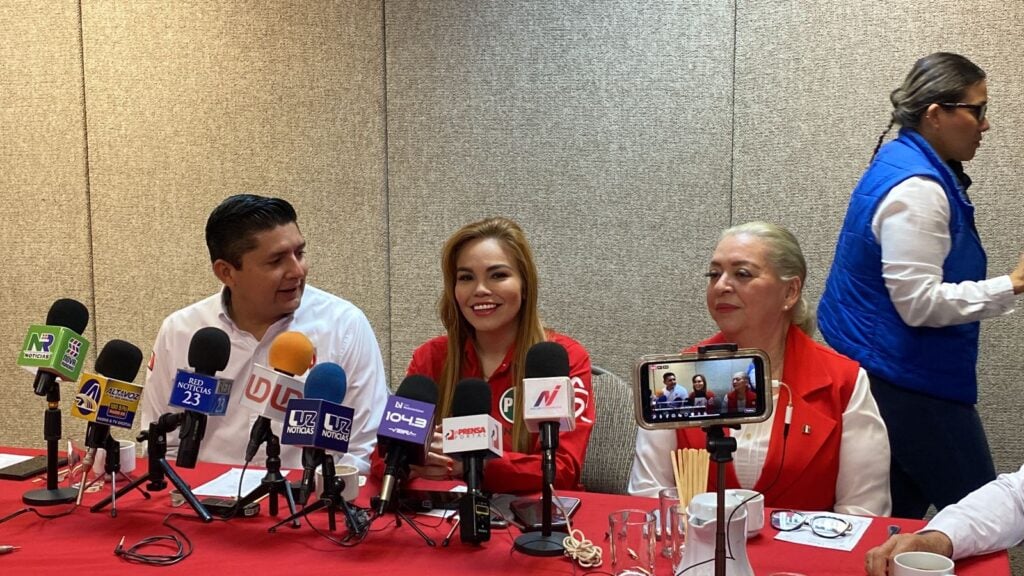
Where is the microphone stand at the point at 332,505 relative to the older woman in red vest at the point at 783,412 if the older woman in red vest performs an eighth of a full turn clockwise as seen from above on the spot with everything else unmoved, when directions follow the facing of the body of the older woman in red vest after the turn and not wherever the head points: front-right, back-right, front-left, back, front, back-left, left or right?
front-left

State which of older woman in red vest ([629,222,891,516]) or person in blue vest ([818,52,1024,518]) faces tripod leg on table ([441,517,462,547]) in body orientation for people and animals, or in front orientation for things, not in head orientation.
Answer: the older woman in red vest

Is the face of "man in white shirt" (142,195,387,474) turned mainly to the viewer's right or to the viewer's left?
to the viewer's right

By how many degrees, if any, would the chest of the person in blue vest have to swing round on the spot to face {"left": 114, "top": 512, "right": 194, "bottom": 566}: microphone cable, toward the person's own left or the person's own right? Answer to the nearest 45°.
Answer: approximately 135° to the person's own right

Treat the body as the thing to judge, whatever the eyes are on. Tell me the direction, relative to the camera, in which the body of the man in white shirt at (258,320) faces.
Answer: toward the camera

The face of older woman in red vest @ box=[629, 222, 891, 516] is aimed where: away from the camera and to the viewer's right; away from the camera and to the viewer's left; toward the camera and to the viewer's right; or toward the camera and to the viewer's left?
toward the camera and to the viewer's left

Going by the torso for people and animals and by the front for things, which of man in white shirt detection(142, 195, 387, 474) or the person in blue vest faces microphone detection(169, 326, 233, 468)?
the man in white shirt

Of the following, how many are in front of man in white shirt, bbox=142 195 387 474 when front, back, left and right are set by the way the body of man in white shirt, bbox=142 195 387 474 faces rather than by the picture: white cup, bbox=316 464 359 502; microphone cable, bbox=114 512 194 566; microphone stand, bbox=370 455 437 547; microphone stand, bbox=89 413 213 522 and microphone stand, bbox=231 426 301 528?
5

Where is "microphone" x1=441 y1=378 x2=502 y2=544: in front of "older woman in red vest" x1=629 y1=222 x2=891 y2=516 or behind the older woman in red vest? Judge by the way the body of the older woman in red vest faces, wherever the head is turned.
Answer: in front

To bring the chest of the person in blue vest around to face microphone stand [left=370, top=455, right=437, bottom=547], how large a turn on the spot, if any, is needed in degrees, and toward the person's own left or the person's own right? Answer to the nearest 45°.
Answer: approximately 135° to the person's own right

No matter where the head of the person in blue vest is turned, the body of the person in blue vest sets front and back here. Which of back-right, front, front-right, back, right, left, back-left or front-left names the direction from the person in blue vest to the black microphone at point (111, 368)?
back-right

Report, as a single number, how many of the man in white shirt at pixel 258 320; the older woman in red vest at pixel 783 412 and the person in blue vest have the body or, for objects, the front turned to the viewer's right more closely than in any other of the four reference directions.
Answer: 1
